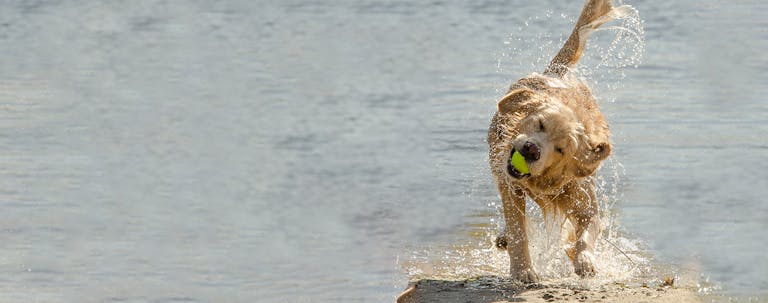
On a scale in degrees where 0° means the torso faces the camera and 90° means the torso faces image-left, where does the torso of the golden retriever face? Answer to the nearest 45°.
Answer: approximately 0°
